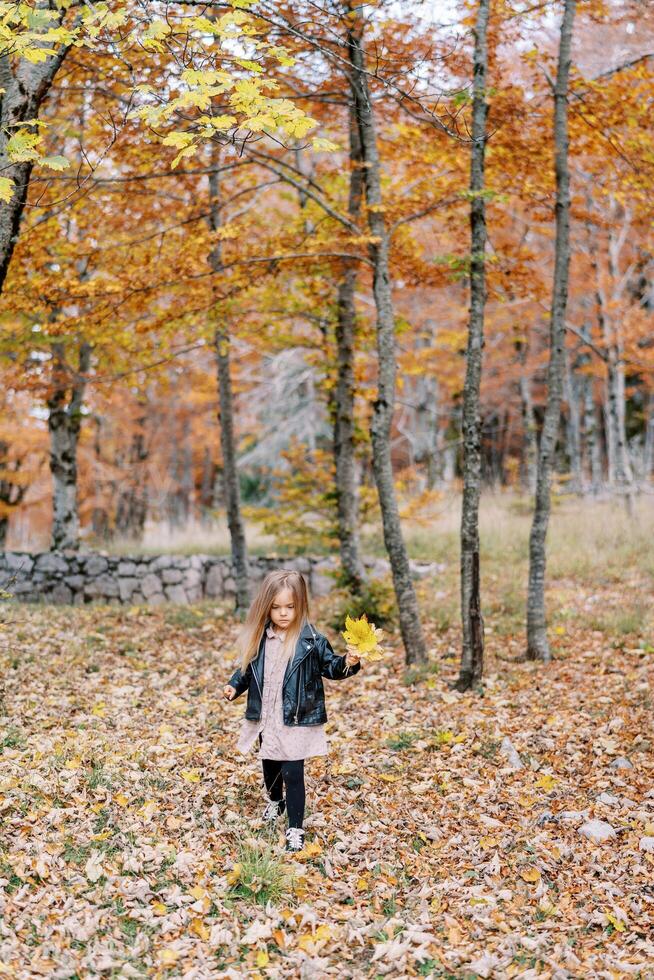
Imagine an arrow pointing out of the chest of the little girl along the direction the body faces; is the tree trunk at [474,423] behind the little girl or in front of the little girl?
behind

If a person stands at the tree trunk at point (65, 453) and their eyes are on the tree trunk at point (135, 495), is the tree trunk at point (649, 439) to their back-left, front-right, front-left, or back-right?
front-right

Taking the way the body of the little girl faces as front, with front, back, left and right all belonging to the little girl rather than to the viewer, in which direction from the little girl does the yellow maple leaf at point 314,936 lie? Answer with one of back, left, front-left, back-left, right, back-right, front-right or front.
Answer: front

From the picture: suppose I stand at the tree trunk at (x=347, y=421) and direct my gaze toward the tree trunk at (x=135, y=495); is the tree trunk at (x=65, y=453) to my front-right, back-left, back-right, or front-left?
front-left

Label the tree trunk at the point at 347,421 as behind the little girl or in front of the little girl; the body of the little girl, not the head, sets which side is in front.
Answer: behind

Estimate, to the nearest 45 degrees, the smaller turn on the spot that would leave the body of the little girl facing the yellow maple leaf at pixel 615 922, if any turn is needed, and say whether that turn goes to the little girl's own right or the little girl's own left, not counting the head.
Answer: approximately 45° to the little girl's own left

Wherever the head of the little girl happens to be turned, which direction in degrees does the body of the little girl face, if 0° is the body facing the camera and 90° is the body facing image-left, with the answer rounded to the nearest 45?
approximately 0°

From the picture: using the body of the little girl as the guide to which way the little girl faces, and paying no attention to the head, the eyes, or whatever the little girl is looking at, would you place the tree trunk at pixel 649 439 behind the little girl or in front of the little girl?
behind
